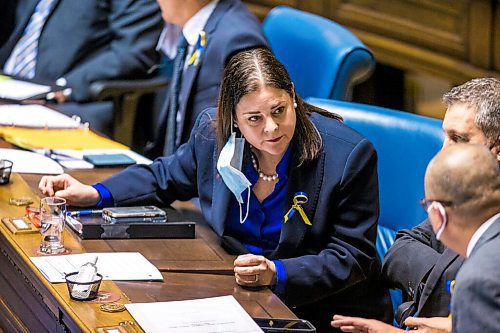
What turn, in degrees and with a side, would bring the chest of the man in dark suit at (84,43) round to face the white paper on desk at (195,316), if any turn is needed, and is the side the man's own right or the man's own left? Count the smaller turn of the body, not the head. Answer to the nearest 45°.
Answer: approximately 45° to the man's own left

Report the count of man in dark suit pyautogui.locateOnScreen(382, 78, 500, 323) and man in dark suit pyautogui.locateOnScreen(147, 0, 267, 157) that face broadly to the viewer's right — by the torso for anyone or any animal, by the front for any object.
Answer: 0

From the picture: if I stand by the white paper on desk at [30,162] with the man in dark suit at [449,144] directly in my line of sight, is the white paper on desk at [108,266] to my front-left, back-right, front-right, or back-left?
front-right

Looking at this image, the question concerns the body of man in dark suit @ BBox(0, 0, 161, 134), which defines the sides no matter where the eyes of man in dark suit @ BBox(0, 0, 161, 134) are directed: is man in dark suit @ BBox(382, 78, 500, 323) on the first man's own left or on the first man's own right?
on the first man's own left

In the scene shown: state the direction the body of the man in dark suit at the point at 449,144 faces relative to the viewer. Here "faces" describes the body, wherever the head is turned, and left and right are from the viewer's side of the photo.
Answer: facing the viewer and to the left of the viewer

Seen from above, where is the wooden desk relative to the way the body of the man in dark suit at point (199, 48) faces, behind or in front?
in front

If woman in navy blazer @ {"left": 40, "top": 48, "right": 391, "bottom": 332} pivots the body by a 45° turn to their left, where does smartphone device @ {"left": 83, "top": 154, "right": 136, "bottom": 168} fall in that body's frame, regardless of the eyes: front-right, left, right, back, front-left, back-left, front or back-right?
back-right

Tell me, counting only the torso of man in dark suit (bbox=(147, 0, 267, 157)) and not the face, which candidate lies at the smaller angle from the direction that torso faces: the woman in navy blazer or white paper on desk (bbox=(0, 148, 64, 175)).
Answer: the white paper on desk

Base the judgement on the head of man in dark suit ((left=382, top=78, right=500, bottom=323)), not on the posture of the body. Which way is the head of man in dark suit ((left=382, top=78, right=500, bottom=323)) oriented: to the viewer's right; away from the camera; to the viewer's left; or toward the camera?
to the viewer's left

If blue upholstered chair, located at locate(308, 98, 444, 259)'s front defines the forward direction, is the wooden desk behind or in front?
in front

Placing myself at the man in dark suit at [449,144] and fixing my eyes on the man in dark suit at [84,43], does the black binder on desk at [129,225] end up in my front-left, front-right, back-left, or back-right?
front-left

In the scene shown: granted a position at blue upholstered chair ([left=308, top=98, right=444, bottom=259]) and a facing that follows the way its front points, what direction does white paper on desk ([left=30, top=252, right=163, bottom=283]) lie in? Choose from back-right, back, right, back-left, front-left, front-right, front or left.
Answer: front

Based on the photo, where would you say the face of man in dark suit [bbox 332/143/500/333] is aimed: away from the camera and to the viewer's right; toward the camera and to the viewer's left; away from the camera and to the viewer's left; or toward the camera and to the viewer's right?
away from the camera and to the viewer's left
